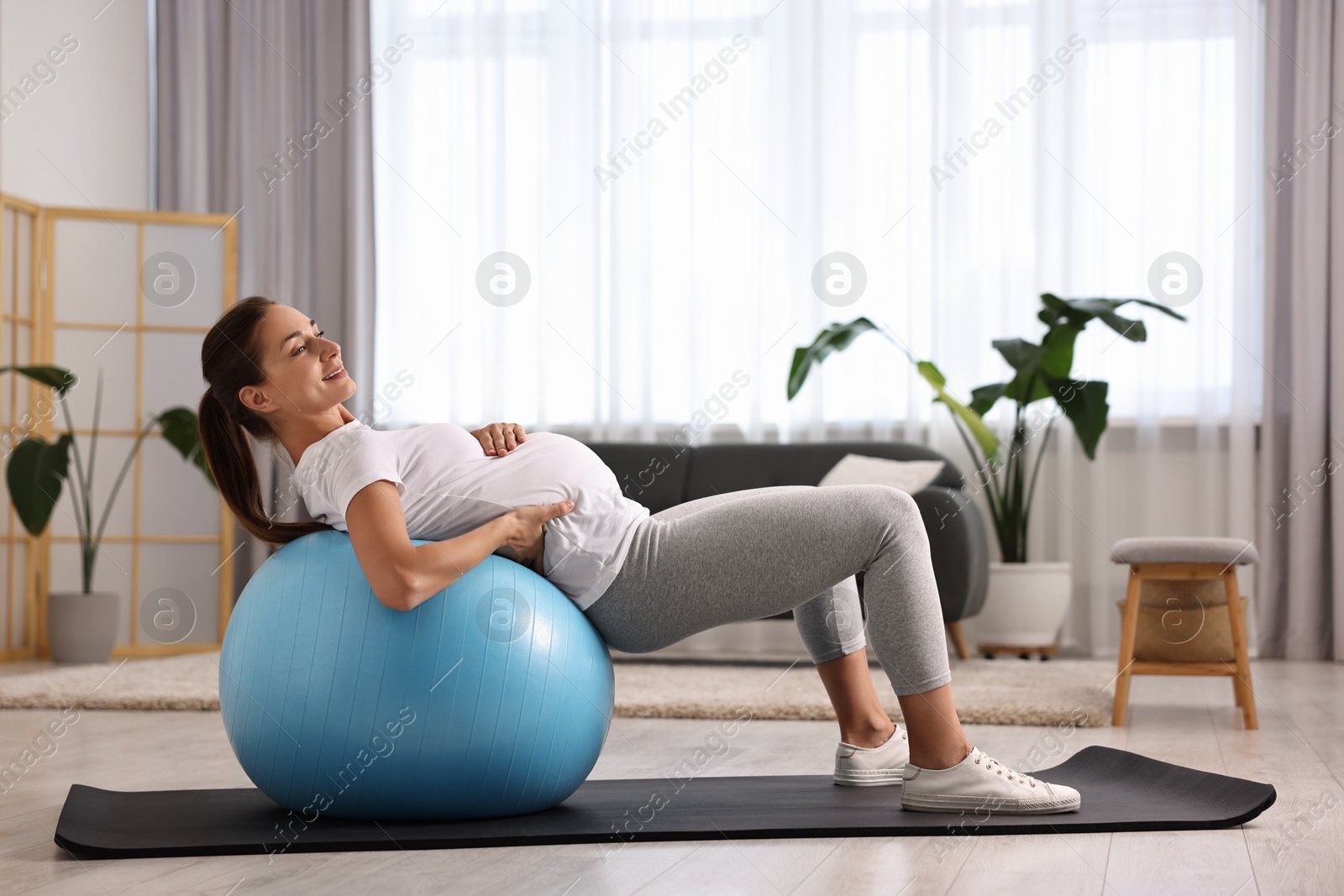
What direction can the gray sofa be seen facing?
toward the camera

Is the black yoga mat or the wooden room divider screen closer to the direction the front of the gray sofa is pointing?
the black yoga mat

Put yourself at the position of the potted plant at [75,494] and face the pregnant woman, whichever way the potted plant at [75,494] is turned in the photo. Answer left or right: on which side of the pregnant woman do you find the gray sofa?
left

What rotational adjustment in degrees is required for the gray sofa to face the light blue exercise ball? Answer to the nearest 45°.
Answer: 0° — it already faces it

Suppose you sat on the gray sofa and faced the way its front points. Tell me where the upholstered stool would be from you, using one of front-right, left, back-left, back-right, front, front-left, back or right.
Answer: front-left

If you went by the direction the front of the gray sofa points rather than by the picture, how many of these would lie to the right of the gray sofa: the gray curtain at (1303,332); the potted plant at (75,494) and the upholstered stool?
1

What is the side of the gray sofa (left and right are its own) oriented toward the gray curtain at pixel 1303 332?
left

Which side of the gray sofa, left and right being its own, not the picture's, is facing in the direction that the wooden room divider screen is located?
right

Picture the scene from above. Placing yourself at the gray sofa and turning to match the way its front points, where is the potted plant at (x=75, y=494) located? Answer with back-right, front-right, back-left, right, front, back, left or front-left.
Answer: right

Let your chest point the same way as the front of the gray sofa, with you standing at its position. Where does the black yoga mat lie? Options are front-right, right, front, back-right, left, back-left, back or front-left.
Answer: front
